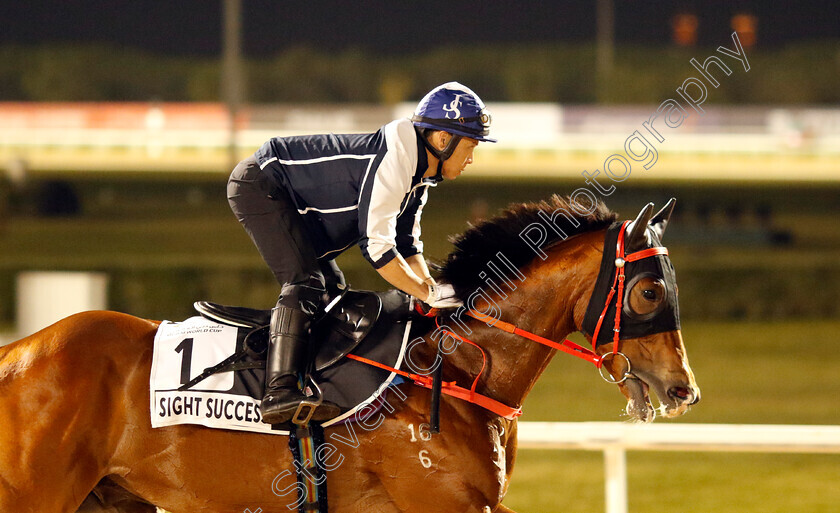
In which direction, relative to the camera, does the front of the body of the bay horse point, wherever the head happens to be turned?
to the viewer's right

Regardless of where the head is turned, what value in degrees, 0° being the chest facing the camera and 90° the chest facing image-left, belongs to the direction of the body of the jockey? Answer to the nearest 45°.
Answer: approximately 270°
